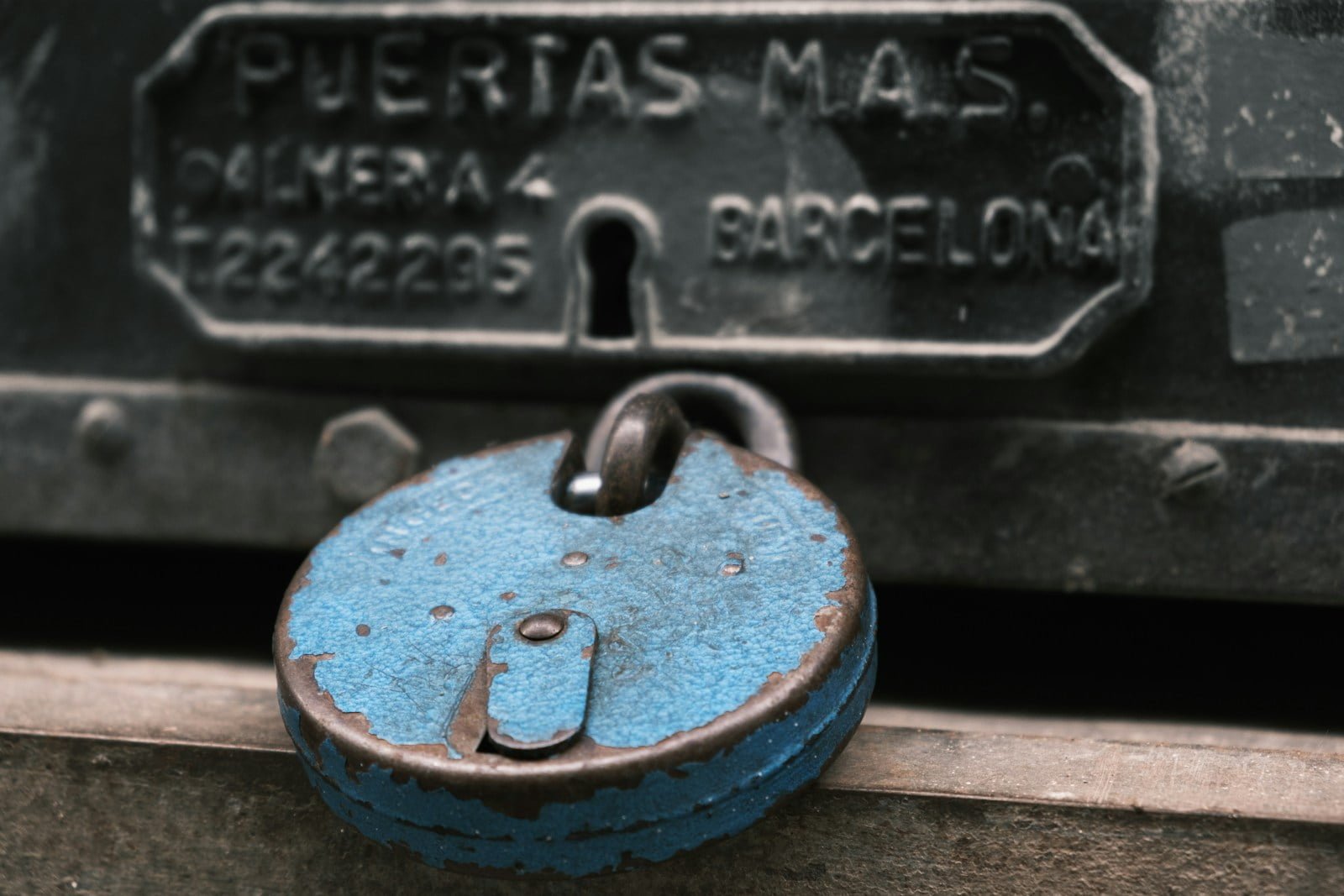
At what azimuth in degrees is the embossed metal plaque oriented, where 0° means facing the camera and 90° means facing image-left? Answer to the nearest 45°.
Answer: approximately 0°
